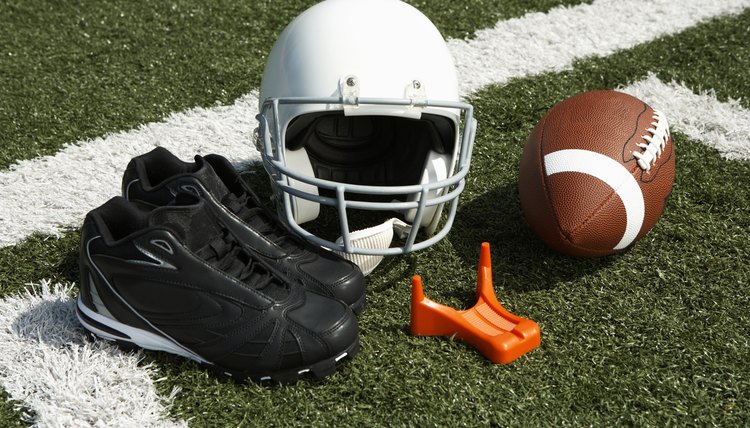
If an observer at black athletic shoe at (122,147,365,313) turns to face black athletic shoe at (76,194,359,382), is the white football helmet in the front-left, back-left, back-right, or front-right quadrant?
back-left

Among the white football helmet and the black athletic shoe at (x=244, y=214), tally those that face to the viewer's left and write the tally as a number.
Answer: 0

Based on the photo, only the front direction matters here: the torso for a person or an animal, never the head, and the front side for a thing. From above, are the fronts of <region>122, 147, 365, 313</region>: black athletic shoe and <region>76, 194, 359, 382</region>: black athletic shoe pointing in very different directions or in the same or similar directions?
same or similar directions

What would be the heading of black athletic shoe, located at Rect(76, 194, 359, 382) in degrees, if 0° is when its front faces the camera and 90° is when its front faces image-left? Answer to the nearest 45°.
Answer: approximately 315°

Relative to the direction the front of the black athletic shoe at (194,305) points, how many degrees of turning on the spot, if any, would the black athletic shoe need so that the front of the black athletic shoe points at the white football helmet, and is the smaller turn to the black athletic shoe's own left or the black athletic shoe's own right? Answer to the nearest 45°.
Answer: approximately 90° to the black athletic shoe's own left

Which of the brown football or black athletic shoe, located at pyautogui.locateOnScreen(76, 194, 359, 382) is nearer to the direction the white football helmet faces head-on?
the black athletic shoe

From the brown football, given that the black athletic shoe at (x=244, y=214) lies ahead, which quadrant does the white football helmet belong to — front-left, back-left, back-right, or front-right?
front-right

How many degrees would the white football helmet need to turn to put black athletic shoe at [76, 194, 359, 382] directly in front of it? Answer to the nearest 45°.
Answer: approximately 45° to its right

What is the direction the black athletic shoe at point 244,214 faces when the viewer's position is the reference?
facing the viewer and to the right of the viewer

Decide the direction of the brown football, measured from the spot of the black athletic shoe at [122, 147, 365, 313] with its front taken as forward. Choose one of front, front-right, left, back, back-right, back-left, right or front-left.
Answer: front-left

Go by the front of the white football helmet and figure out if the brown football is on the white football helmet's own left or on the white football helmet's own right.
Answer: on the white football helmet's own left

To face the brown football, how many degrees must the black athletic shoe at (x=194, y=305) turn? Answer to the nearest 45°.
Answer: approximately 45° to its left

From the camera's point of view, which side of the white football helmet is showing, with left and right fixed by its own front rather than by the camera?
front

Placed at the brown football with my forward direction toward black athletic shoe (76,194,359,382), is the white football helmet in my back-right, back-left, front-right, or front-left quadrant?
front-right

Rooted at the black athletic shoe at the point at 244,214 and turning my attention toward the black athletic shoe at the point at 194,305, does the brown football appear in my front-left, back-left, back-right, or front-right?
back-left
